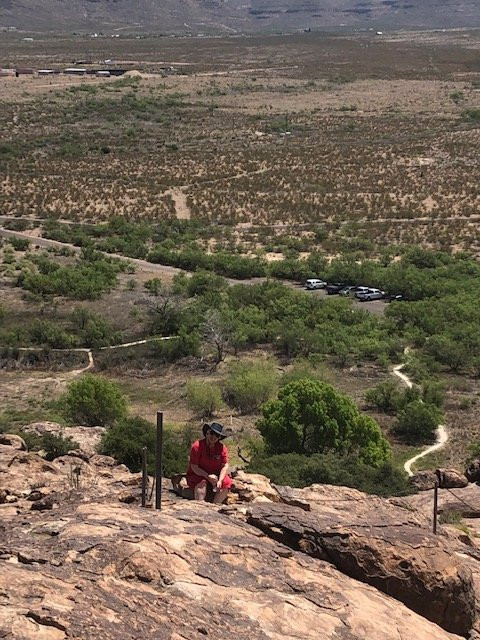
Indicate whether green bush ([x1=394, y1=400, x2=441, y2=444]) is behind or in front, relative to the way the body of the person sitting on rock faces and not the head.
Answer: behind

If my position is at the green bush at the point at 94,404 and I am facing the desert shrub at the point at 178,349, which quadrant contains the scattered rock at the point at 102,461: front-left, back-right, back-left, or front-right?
back-right

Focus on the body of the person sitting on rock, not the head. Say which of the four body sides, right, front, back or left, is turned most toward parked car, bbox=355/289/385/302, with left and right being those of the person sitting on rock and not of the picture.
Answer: back

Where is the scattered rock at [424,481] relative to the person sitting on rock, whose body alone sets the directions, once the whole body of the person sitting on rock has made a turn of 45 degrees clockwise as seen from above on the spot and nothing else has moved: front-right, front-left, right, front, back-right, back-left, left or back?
back

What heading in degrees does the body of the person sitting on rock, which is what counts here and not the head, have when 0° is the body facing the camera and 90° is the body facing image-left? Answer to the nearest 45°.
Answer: approximately 0°

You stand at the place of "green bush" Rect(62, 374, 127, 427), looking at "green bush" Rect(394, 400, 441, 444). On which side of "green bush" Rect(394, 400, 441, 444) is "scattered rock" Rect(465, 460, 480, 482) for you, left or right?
right

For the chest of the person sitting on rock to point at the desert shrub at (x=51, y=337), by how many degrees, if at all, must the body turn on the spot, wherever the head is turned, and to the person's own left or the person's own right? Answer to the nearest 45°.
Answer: approximately 180°

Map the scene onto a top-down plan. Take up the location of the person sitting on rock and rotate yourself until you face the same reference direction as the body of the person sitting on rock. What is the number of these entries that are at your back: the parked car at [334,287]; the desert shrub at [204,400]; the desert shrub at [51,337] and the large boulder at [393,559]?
3

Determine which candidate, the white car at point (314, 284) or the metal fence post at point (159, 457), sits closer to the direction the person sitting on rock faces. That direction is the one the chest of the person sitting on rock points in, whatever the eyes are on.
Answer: the metal fence post

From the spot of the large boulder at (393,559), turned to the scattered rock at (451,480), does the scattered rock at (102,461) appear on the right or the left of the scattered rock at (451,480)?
left

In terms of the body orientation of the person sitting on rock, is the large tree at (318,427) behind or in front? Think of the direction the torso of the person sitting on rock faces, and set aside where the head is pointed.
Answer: behind

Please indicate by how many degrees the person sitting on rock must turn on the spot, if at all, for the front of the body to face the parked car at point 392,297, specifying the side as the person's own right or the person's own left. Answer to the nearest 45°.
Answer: approximately 180°

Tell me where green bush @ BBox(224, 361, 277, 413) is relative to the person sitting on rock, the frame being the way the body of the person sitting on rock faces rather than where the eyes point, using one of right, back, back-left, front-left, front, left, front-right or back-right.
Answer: back
